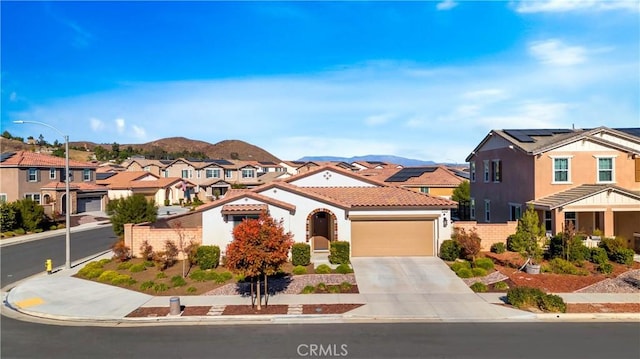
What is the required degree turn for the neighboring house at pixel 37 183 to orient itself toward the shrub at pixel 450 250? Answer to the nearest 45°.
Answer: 0° — it already faces it

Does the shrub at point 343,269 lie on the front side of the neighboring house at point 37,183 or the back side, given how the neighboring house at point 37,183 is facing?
on the front side

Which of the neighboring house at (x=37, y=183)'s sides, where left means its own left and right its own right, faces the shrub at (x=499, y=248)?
front

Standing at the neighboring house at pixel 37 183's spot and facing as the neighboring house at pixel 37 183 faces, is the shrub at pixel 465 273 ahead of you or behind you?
ahead

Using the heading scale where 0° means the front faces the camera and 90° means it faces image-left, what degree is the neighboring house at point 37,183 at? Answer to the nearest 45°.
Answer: approximately 315°

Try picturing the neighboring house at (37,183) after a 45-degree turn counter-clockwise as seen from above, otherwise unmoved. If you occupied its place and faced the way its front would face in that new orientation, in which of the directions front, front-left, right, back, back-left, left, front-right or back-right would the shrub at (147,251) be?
right

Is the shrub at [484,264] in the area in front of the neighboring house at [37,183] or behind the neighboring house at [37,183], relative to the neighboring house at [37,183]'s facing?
in front

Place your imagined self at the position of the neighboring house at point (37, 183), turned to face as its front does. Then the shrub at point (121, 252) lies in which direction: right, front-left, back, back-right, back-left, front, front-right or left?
front-right

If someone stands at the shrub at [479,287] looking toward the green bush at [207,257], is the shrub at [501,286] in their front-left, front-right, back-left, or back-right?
back-right

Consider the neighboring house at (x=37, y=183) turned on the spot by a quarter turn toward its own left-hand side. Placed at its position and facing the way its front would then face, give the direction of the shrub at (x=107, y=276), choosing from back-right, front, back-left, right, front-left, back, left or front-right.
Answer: back-right
